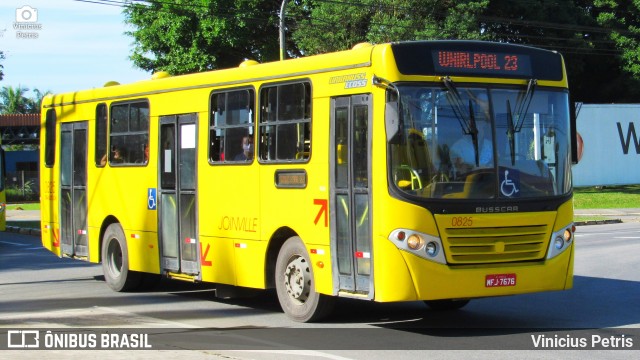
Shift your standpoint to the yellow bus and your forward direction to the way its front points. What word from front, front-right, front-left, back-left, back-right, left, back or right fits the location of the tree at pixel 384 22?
back-left

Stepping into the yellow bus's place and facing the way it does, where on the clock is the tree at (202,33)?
The tree is roughly at 7 o'clock from the yellow bus.

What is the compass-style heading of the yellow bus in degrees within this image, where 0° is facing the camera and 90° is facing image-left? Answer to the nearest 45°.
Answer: approximately 315°
